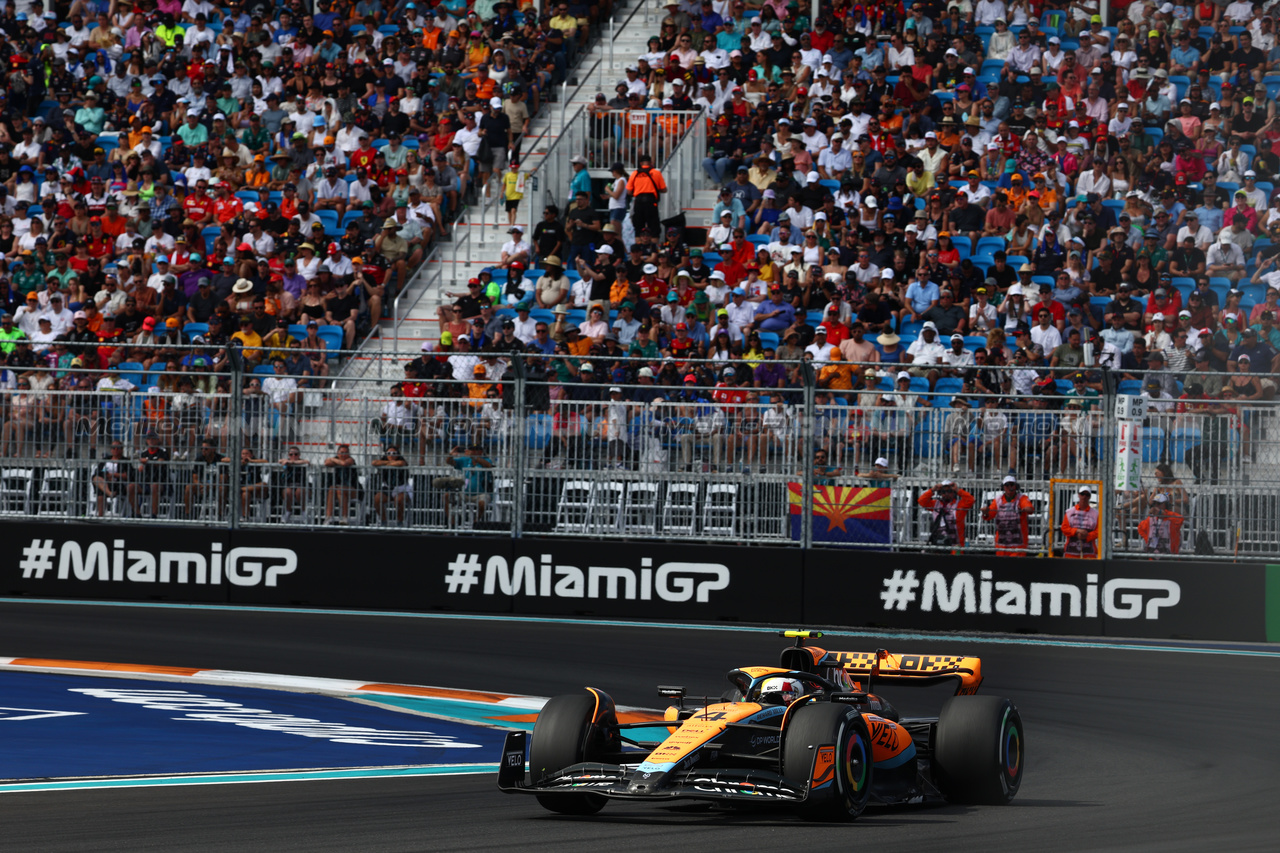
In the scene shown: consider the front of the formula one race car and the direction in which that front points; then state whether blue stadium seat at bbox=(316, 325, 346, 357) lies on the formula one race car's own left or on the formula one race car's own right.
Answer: on the formula one race car's own right

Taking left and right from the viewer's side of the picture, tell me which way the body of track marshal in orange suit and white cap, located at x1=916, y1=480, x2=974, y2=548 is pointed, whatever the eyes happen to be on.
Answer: facing the viewer

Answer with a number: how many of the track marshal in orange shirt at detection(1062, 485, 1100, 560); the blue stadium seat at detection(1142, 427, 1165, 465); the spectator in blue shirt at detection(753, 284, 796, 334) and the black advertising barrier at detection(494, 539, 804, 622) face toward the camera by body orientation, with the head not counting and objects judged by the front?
4

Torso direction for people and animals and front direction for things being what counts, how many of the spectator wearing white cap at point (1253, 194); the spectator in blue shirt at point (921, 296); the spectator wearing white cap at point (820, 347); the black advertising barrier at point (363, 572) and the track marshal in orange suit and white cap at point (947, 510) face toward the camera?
5

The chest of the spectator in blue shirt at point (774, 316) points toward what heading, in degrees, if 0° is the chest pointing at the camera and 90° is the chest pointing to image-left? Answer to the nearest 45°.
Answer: approximately 0°

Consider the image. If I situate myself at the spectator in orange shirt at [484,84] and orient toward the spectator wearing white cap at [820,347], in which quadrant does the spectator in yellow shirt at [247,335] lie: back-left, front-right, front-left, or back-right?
front-right

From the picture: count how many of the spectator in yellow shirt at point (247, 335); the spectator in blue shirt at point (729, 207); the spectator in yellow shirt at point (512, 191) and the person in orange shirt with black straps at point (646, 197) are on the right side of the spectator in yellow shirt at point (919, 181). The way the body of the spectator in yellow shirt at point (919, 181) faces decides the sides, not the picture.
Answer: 4

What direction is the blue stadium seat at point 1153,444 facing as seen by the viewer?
toward the camera

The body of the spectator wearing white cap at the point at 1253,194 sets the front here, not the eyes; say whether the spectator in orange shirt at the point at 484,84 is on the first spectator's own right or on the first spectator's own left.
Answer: on the first spectator's own right

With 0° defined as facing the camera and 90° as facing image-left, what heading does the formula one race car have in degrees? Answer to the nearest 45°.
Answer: approximately 45°

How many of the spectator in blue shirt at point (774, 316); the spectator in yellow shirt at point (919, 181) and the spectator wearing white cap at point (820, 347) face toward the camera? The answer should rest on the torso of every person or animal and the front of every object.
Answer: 3

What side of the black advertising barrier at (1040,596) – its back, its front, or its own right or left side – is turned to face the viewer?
front

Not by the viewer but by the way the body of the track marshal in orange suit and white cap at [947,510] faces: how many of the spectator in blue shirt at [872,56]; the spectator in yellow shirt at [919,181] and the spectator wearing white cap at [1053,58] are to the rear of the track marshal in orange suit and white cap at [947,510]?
3

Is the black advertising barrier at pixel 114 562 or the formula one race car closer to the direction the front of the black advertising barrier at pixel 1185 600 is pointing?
the formula one race car

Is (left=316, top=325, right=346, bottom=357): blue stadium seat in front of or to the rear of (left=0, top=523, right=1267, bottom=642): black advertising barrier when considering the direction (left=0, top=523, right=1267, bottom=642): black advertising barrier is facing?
to the rear
